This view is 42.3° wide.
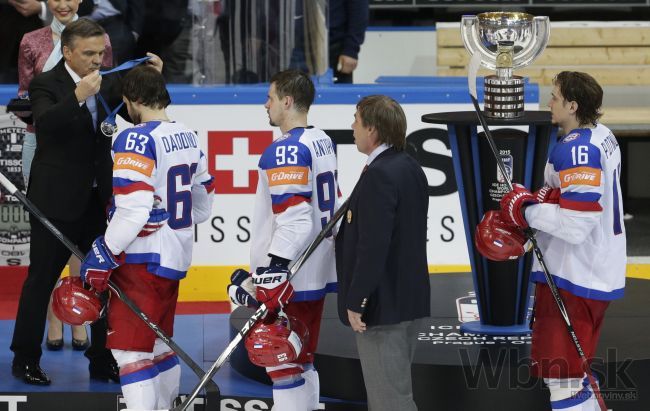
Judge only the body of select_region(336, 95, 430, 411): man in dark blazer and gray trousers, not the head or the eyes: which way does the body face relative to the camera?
to the viewer's left

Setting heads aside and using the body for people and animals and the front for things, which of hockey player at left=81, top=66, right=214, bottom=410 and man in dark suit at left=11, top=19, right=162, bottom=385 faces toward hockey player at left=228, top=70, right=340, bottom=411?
the man in dark suit

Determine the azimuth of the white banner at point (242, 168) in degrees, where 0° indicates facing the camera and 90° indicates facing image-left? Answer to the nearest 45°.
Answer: approximately 0°

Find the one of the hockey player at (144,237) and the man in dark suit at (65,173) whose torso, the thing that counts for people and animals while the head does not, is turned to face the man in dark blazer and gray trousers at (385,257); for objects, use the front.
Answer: the man in dark suit at (65,173)

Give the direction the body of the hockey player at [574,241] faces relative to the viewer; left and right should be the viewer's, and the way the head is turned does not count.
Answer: facing to the left of the viewer

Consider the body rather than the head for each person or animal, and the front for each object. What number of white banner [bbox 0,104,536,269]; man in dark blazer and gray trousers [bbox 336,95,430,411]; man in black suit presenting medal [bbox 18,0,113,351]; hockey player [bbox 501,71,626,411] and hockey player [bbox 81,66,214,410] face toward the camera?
2

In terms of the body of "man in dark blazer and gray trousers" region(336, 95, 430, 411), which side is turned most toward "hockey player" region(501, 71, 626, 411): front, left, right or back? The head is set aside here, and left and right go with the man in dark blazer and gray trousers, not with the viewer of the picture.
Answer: back
